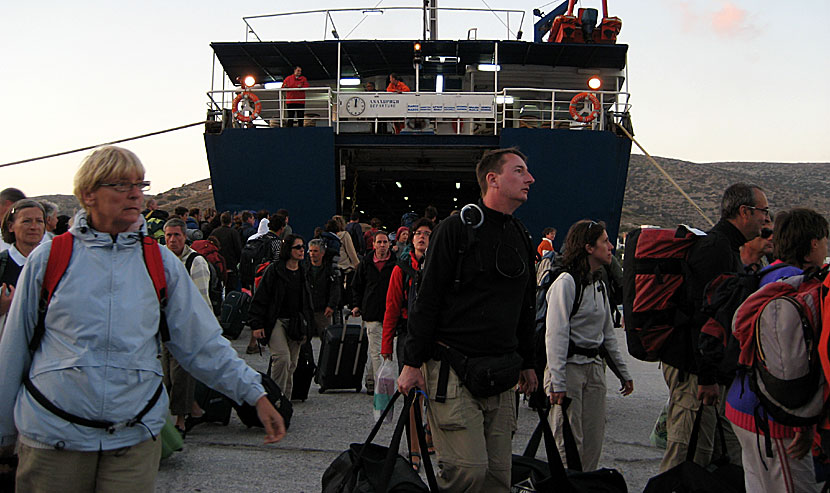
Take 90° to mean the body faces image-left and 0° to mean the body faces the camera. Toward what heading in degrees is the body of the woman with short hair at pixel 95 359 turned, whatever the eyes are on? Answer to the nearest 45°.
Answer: approximately 315°

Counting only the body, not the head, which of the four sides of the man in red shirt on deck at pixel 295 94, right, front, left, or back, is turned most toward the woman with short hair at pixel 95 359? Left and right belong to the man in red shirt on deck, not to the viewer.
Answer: front

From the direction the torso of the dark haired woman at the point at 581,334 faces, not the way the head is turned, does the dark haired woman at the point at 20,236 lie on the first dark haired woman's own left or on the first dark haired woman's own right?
on the first dark haired woman's own right

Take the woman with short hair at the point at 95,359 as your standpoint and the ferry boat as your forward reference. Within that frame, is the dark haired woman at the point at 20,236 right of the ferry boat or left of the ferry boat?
left

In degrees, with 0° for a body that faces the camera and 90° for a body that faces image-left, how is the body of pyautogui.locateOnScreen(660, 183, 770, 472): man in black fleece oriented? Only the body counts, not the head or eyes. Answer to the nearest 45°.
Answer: approximately 270°

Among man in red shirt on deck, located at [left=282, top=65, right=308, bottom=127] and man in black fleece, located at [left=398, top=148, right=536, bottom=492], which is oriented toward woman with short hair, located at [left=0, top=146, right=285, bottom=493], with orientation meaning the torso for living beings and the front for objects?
the man in red shirt on deck

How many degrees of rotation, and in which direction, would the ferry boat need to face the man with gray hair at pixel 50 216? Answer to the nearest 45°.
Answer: approximately 180°

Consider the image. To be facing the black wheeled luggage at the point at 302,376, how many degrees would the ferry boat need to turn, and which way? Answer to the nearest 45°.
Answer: approximately 180°

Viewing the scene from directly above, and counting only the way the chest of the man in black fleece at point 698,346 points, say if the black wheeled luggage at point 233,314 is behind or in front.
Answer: behind

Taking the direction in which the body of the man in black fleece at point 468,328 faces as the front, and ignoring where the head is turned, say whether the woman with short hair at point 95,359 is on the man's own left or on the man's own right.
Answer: on the man's own right
